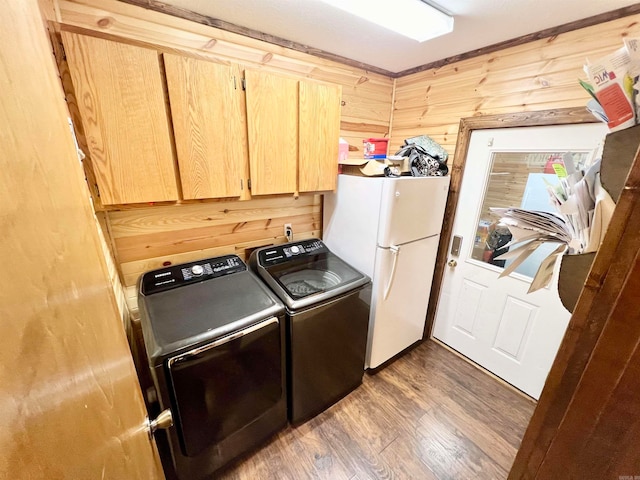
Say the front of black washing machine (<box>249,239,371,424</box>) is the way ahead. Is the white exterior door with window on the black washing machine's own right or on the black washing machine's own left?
on the black washing machine's own left

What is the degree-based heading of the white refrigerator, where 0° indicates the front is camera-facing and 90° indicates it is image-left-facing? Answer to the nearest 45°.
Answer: approximately 315°

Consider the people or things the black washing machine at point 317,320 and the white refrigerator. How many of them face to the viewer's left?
0

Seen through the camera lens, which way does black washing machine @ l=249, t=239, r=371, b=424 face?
facing the viewer and to the right of the viewer

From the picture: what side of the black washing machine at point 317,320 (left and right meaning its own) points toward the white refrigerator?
left

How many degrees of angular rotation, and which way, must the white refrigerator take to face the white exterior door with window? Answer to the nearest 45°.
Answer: approximately 45° to its left
